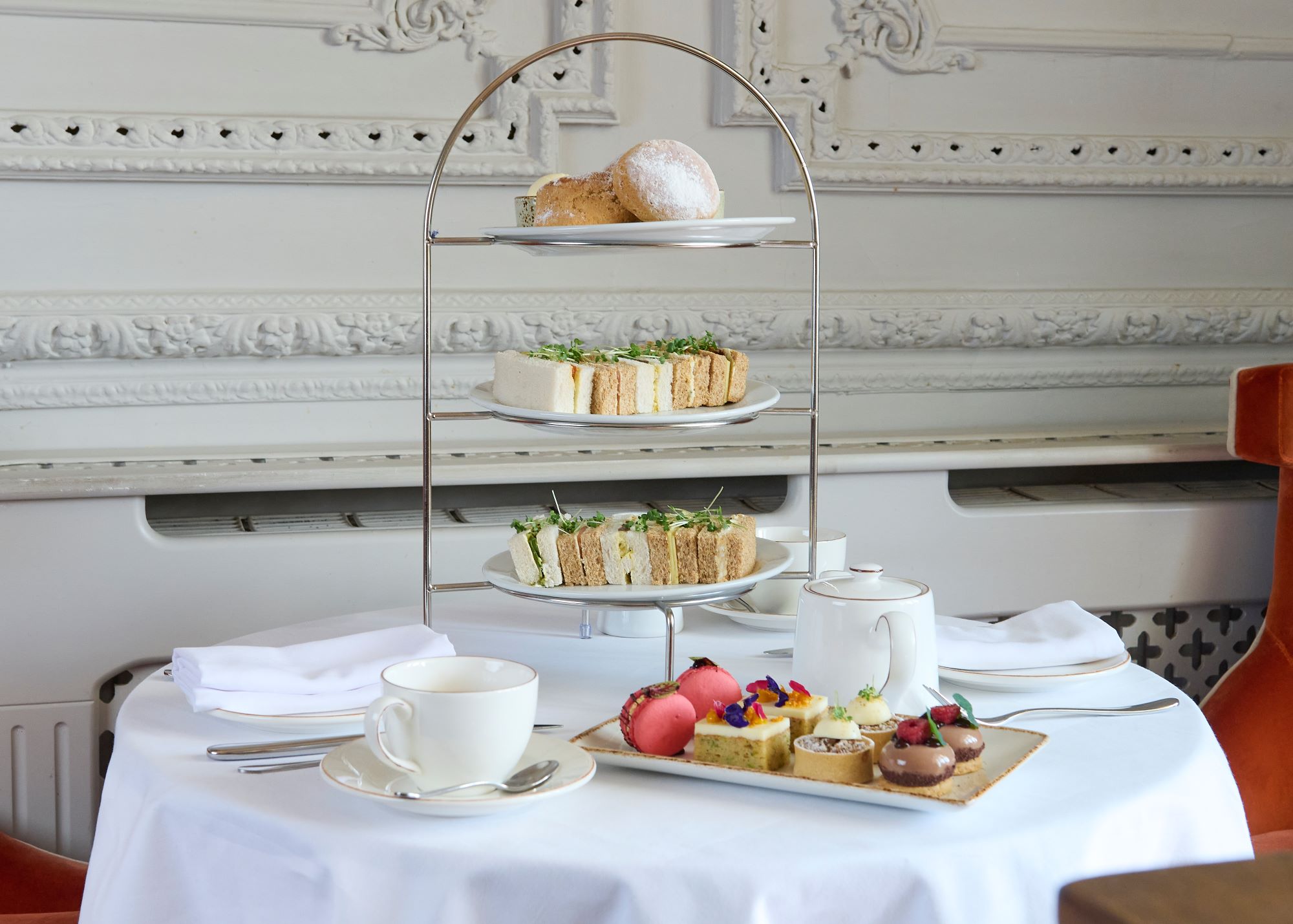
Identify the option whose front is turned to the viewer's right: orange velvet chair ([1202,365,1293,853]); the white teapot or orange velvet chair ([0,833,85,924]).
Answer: orange velvet chair ([0,833,85,924])

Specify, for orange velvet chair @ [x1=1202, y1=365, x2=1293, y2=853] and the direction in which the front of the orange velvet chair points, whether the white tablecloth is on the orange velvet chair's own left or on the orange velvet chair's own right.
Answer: on the orange velvet chair's own left

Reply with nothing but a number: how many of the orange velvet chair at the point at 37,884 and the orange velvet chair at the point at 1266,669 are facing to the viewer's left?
1

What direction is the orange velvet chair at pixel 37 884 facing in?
to the viewer's right

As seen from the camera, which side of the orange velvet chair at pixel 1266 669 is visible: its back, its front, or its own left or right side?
left

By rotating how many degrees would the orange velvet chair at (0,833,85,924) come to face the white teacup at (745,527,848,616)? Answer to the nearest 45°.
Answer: approximately 45° to its right

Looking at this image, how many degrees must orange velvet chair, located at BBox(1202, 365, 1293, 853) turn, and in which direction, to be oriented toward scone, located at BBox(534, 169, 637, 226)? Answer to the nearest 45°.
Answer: approximately 45° to its left
